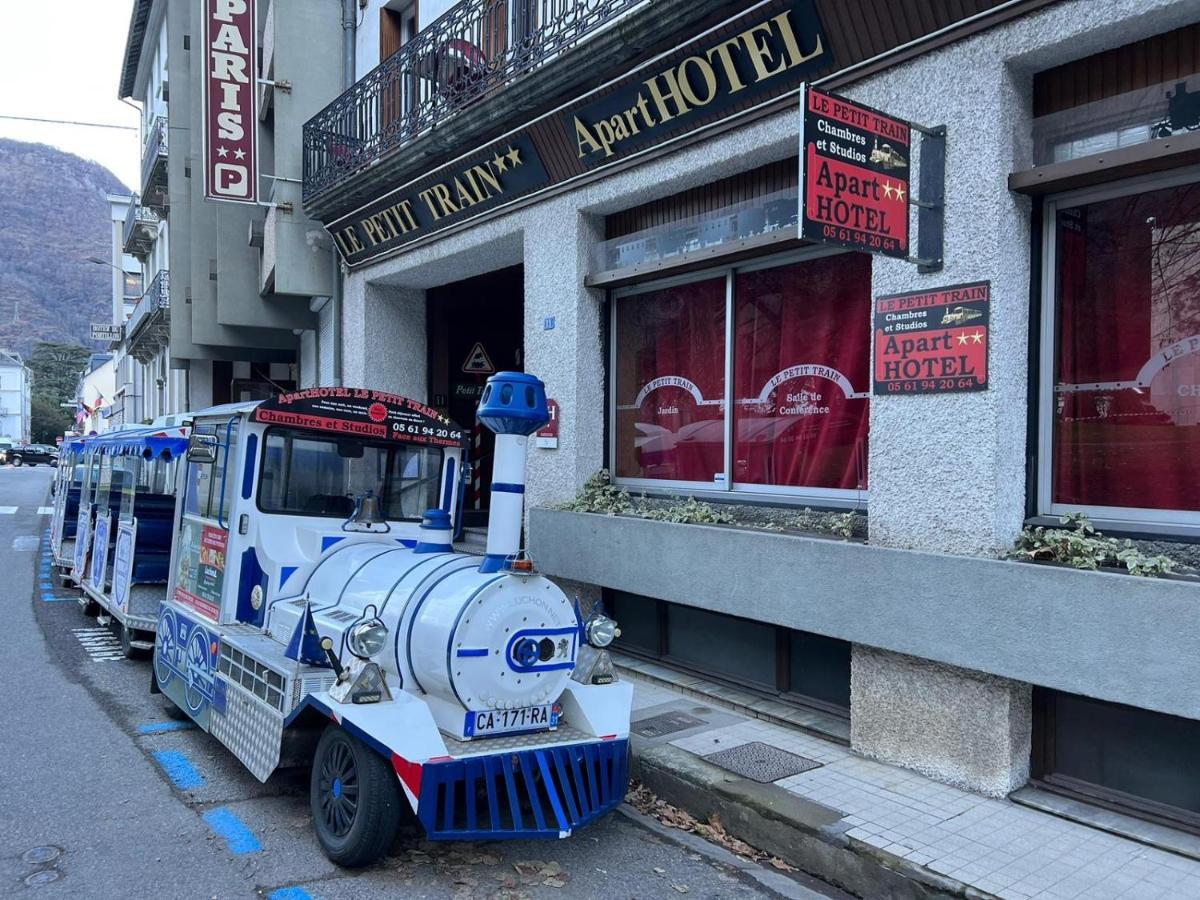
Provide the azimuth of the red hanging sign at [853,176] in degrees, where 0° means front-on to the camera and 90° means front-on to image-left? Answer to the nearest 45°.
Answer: approximately 315°

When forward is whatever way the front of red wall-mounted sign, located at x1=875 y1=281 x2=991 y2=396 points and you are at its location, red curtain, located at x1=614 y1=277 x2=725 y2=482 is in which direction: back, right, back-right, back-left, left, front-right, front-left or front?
right

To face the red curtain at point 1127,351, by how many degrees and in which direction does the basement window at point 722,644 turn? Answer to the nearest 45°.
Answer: approximately 90° to its left

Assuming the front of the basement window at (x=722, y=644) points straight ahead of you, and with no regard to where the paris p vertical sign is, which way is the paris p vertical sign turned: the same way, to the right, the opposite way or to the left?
to the left

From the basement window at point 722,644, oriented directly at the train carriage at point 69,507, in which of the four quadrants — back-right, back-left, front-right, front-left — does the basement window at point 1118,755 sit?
back-left

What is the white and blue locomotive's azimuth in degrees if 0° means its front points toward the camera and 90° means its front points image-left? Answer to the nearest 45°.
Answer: approximately 315°

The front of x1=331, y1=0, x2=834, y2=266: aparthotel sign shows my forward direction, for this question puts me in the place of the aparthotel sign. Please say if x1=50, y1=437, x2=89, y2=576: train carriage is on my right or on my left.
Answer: on my right

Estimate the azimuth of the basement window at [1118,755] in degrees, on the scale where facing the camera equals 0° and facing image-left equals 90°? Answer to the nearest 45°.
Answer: approximately 45°

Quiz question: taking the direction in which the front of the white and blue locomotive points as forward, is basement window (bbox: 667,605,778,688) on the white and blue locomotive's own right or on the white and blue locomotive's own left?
on the white and blue locomotive's own left

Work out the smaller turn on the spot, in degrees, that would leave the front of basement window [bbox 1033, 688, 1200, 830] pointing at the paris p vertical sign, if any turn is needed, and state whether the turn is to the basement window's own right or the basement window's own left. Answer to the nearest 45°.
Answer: approximately 45° to the basement window's own right

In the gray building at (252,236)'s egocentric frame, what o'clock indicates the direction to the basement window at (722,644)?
The basement window is roughly at 10 o'clock from the gray building.

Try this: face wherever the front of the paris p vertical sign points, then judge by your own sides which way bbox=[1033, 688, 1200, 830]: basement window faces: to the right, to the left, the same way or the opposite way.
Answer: to the right
